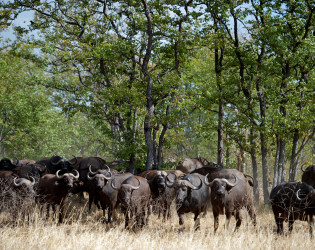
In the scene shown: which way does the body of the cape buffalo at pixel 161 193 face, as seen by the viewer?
toward the camera

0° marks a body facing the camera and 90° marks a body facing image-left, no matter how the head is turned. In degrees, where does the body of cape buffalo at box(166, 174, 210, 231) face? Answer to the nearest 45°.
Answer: approximately 45°

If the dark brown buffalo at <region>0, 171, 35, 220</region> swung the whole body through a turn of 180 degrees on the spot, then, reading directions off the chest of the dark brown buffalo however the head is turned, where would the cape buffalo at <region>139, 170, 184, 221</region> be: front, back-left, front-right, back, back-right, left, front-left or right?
back-right

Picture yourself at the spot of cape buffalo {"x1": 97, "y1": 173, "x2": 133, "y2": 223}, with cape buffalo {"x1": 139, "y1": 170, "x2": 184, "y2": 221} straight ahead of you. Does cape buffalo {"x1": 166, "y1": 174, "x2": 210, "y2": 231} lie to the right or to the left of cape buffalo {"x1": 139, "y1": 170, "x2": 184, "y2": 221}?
right

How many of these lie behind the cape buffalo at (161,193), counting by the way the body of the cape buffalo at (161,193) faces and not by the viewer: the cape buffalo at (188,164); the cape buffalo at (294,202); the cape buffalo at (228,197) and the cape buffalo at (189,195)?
1
